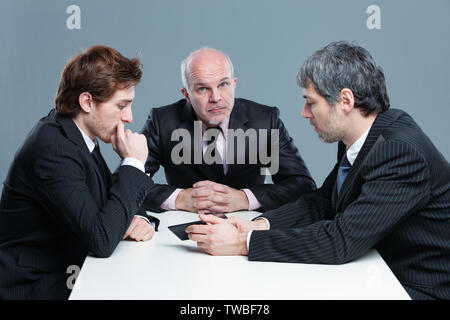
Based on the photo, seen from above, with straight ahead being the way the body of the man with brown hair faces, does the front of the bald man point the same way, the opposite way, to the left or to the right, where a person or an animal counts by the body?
to the right

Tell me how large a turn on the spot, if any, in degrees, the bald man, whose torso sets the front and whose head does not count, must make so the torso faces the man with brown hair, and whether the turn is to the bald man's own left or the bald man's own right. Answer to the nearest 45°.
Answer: approximately 45° to the bald man's own right

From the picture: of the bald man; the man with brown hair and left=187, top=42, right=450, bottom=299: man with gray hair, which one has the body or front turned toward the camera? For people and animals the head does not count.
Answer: the bald man

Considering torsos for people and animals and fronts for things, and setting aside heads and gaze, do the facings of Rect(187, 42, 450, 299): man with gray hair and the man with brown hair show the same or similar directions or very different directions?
very different directions

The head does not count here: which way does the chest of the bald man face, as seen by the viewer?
toward the camera

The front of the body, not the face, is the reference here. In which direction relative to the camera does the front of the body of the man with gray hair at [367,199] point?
to the viewer's left

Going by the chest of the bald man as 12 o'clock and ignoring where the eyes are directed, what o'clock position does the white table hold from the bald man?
The white table is roughly at 12 o'clock from the bald man.

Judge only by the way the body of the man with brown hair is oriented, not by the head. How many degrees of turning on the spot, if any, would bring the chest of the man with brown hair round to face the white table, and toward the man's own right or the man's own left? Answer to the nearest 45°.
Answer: approximately 45° to the man's own right

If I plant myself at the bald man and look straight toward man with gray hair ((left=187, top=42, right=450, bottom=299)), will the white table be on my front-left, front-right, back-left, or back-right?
front-right

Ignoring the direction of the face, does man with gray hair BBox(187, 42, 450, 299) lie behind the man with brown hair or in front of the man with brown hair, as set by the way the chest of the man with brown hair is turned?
in front

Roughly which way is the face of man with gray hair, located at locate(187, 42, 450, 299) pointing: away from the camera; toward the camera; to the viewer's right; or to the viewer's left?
to the viewer's left

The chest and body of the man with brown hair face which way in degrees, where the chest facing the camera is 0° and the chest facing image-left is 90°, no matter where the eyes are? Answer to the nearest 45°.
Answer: approximately 270°

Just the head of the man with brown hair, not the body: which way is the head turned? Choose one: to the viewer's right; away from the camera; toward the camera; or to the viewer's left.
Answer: to the viewer's right

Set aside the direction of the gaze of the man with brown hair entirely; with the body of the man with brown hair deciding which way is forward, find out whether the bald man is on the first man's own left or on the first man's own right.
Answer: on the first man's own left
